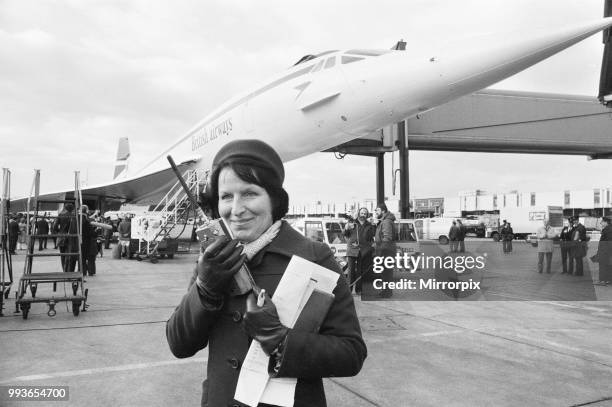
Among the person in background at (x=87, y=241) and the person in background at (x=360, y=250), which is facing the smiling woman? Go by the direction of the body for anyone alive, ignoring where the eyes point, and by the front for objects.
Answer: the person in background at (x=360, y=250)

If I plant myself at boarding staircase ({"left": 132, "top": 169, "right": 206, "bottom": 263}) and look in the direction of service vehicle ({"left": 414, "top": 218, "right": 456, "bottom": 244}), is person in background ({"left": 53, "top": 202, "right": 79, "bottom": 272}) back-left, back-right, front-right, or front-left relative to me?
back-right

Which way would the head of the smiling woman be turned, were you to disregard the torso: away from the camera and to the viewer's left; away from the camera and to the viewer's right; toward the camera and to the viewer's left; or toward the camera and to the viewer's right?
toward the camera and to the viewer's left
